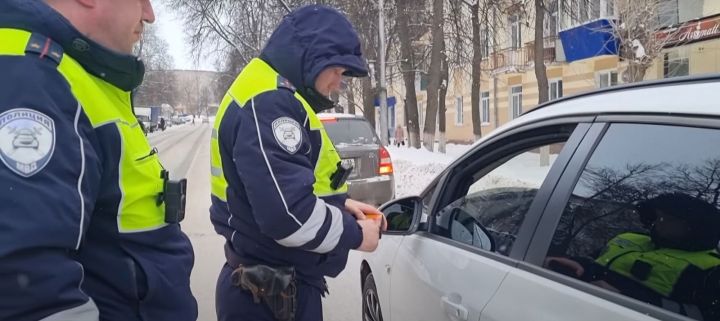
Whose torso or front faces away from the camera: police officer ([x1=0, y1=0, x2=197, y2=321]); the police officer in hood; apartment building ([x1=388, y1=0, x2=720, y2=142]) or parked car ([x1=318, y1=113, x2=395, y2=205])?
the parked car

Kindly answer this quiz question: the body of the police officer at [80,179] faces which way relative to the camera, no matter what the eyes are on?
to the viewer's right

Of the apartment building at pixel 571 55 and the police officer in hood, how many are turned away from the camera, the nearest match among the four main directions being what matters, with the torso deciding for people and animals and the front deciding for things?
0

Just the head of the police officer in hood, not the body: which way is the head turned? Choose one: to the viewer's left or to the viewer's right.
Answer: to the viewer's right

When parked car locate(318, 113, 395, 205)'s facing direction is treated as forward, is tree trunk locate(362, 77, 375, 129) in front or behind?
in front

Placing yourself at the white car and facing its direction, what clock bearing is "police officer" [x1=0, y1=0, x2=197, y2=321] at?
The police officer is roughly at 9 o'clock from the white car.

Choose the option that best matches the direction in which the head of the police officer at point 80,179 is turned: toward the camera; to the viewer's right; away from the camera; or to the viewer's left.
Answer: to the viewer's right

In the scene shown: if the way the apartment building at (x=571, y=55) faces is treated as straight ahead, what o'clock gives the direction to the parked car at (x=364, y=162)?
The parked car is roughly at 11 o'clock from the apartment building.

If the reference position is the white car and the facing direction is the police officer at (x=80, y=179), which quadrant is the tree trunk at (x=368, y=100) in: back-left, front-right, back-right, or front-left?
back-right

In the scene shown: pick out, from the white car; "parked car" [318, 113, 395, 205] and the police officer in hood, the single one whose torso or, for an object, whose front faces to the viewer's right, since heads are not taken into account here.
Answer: the police officer in hood

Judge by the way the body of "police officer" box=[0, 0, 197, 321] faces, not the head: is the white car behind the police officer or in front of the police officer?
in front

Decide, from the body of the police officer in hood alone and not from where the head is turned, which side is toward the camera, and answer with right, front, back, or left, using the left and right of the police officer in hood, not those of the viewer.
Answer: right

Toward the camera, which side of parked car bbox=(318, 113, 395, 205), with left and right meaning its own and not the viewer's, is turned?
back

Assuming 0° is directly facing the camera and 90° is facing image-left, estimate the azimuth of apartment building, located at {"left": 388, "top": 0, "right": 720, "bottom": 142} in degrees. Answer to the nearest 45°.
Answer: approximately 45°

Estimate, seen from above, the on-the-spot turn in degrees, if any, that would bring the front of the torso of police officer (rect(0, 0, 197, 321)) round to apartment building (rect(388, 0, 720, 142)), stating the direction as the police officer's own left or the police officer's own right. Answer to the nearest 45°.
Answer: approximately 45° to the police officer's own left

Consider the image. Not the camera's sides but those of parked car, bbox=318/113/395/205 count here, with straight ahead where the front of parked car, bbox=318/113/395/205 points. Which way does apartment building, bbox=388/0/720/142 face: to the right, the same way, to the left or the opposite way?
to the left

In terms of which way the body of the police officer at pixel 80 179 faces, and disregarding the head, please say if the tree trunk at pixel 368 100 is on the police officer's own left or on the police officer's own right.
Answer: on the police officer's own left

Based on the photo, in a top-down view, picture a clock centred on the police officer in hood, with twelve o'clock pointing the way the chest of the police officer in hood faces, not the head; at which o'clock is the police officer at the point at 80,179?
The police officer is roughly at 4 o'clock from the police officer in hood.

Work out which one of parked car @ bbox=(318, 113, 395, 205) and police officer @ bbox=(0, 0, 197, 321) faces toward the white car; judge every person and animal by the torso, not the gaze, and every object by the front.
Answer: the police officer
